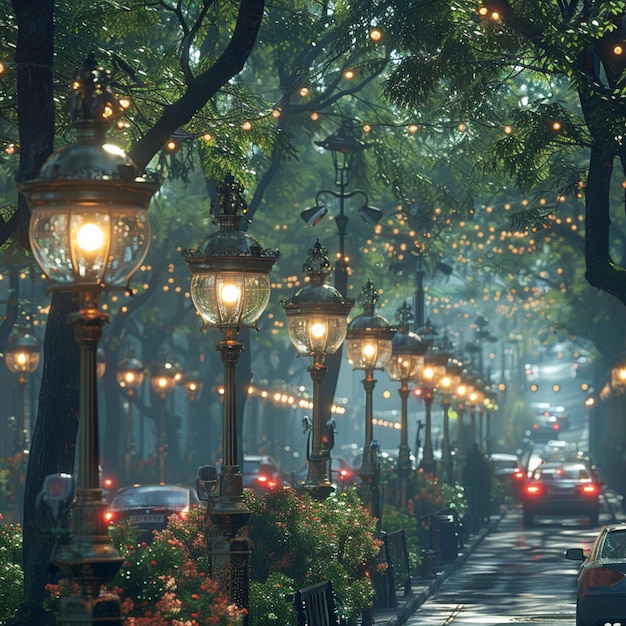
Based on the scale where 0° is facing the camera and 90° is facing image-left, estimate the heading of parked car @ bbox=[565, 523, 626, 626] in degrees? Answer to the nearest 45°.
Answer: approximately 180°

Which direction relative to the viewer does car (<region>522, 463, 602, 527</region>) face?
away from the camera

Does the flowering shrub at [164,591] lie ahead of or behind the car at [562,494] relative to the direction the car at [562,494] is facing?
behind

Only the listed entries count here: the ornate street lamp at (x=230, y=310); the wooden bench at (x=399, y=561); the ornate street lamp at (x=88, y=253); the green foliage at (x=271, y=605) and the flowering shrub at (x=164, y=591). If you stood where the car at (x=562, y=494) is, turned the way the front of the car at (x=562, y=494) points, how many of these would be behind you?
5

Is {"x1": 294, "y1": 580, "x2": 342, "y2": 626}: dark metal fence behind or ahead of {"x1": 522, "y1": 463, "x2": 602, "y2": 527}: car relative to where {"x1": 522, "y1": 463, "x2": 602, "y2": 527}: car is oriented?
behind

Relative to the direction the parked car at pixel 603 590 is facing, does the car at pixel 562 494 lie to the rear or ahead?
ahead

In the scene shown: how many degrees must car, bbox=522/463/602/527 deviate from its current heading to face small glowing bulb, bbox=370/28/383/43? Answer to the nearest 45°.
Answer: approximately 180°

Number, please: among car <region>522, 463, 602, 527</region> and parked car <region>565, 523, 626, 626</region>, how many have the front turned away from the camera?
2

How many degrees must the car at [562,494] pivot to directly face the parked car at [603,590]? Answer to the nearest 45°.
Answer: approximately 180°

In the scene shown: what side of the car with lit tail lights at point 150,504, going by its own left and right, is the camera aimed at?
back

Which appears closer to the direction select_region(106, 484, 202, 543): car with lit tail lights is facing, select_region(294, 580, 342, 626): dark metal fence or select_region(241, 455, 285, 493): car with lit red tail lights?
the car with lit red tail lights

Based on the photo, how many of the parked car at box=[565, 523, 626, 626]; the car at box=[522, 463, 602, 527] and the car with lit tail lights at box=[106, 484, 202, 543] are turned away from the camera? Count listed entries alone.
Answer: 3

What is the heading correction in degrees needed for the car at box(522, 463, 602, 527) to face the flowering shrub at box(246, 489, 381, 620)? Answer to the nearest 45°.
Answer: approximately 180°
